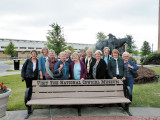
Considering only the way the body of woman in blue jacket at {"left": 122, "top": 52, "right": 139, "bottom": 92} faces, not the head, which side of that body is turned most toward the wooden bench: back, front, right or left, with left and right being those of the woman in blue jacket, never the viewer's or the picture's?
front

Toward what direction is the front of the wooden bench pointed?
toward the camera

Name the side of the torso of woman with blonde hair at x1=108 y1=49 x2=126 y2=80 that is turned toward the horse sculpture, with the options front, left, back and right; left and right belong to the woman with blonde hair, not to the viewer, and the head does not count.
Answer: back

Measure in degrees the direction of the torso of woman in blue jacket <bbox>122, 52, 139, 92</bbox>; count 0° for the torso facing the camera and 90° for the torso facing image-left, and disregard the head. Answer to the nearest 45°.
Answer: approximately 45°

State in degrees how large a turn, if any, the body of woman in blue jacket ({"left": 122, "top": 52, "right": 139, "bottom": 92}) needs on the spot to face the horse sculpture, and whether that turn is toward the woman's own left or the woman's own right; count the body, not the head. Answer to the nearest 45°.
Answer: approximately 135° to the woman's own right

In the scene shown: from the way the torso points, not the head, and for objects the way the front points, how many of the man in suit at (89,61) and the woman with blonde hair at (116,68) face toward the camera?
2

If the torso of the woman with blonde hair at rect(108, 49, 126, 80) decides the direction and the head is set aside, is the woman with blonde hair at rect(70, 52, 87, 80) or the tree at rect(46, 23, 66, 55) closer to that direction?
the woman with blonde hair

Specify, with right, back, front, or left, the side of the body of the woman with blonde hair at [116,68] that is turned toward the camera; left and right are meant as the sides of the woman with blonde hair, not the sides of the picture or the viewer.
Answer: front

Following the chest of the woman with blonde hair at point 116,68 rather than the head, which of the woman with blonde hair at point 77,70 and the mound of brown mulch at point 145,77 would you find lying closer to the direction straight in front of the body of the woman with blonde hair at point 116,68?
the woman with blonde hair

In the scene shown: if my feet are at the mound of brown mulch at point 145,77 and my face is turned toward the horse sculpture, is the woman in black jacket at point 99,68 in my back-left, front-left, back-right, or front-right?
back-left

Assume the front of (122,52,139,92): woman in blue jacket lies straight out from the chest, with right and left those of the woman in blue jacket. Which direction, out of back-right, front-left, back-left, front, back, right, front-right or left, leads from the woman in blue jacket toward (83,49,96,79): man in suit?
front-right

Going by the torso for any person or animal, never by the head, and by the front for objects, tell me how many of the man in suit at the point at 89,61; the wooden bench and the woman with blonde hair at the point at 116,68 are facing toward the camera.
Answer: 3

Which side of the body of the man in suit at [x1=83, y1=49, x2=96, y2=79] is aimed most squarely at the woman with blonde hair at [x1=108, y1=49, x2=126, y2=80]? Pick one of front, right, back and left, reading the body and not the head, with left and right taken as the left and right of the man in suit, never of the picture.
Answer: left

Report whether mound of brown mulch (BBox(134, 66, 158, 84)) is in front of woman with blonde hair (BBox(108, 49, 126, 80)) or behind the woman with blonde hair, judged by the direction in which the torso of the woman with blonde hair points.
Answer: behind
